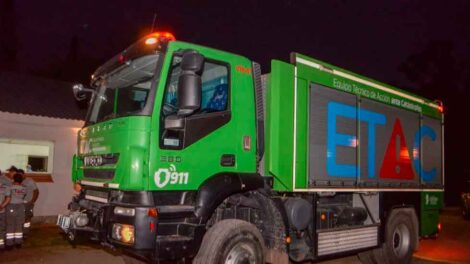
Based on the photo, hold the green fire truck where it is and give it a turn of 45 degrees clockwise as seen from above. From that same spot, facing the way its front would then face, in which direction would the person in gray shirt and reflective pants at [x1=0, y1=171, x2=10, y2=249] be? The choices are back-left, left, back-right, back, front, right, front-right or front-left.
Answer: front-right

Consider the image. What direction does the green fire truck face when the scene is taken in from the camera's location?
facing the viewer and to the left of the viewer

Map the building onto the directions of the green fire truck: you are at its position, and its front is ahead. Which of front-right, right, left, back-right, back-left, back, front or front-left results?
right
